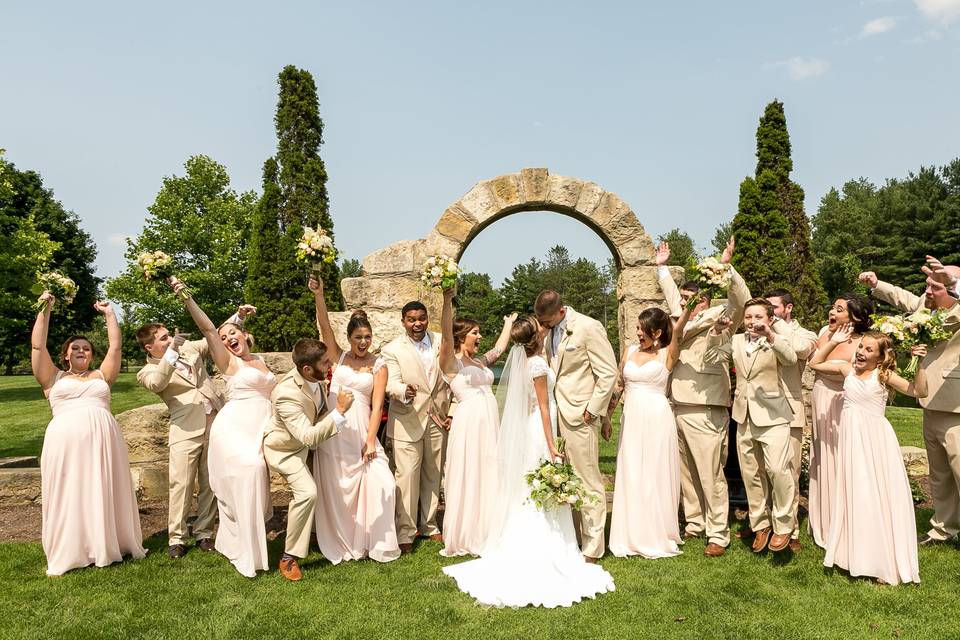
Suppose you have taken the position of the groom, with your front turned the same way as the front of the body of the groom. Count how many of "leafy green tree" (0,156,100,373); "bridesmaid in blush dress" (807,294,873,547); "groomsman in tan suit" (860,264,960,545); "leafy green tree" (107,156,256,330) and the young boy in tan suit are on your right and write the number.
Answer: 2

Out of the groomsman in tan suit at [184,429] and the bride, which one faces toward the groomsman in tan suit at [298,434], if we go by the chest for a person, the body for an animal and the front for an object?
the groomsman in tan suit at [184,429]

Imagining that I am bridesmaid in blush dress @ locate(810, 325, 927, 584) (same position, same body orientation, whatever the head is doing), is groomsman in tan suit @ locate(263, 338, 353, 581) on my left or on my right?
on my right

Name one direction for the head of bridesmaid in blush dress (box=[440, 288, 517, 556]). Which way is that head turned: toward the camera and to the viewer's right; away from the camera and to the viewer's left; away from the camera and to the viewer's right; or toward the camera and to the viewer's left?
toward the camera and to the viewer's right

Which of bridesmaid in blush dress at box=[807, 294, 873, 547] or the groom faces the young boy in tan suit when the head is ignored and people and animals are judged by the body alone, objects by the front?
the bridesmaid in blush dress

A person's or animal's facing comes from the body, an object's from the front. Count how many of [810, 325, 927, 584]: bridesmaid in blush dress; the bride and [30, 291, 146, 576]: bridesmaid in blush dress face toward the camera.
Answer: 2

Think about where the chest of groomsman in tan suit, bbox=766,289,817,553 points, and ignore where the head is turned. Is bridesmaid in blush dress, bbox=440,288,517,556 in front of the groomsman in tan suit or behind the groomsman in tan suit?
in front

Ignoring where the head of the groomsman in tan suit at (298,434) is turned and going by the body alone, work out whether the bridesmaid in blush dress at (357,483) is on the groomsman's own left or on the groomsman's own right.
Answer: on the groomsman's own left

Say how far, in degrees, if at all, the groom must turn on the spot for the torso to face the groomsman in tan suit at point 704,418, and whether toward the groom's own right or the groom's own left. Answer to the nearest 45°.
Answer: approximately 180°

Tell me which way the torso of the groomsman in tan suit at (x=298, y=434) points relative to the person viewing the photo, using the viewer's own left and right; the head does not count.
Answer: facing the viewer and to the right of the viewer

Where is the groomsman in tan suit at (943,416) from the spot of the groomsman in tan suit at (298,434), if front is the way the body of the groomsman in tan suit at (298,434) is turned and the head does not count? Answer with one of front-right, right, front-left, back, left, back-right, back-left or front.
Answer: front-left
